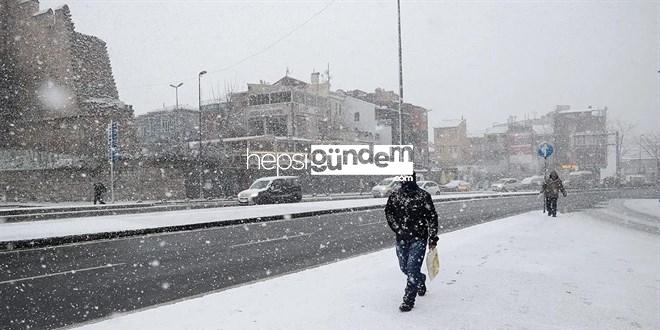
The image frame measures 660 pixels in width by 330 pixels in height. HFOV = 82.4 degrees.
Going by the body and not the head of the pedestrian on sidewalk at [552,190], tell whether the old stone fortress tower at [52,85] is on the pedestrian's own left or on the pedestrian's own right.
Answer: on the pedestrian's own right

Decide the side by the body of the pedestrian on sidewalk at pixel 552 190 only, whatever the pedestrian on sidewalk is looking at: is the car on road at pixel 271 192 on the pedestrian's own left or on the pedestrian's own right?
on the pedestrian's own right

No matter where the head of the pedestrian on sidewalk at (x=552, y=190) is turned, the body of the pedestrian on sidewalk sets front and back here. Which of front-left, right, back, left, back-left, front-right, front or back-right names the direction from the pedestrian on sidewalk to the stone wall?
right

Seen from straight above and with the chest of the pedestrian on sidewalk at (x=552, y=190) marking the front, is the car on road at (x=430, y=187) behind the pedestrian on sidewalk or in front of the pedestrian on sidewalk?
behind

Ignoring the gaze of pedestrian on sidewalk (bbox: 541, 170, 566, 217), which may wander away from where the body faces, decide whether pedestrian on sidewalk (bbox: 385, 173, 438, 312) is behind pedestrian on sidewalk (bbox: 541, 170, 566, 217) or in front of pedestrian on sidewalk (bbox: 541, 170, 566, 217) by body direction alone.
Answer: in front

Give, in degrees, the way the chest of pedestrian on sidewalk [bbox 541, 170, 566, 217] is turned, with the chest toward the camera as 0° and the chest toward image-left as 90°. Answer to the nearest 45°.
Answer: approximately 0°
